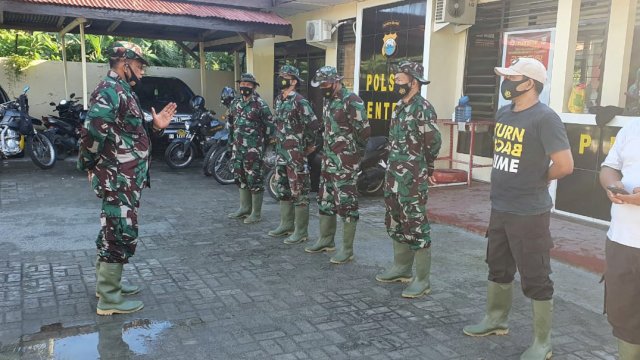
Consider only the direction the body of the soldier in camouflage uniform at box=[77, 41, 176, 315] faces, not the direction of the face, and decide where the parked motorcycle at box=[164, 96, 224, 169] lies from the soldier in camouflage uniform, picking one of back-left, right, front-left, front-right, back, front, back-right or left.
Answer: left

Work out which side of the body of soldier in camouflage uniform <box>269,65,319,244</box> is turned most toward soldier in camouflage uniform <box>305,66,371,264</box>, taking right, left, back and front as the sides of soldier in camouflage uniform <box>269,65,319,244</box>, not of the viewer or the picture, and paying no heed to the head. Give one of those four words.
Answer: left

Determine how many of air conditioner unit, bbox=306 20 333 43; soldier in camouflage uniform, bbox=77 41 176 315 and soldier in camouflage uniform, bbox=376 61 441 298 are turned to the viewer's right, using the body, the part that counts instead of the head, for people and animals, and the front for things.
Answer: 1

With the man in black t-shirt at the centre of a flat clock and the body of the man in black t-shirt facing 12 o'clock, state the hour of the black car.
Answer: The black car is roughly at 3 o'clock from the man in black t-shirt.

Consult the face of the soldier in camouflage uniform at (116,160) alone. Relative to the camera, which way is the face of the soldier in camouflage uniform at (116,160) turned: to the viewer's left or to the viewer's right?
to the viewer's right

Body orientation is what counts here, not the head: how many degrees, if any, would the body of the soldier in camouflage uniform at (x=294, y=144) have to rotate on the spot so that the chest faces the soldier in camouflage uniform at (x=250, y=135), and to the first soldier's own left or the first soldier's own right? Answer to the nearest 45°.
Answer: approximately 90° to the first soldier's own right

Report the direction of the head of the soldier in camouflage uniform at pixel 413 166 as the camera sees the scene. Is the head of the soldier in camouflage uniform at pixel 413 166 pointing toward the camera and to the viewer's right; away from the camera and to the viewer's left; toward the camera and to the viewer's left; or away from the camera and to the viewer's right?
toward the camera and to the viewer's left

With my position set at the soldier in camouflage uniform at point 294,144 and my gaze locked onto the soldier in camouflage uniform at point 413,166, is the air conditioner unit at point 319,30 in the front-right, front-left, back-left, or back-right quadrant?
back-left

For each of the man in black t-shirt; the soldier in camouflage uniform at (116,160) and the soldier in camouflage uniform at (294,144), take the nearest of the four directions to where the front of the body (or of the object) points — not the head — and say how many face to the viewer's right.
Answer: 1

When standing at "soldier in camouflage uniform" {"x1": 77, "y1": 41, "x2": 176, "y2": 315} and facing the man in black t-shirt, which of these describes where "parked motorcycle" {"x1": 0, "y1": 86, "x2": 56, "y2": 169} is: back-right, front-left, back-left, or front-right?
back-left

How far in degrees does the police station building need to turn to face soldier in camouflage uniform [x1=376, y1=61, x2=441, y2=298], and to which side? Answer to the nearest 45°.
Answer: approximately 45° to its left

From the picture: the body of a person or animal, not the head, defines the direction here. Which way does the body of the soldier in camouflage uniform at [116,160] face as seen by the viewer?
to the viewer's right

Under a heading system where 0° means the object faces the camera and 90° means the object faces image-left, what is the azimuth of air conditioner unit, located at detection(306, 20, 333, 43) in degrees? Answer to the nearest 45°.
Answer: approximately 45°

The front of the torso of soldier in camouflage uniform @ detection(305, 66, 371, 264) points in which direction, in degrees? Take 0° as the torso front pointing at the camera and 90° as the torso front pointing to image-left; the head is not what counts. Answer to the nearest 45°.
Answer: approximately 45°

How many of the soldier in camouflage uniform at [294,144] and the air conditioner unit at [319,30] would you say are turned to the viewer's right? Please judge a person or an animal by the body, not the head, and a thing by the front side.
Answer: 0
